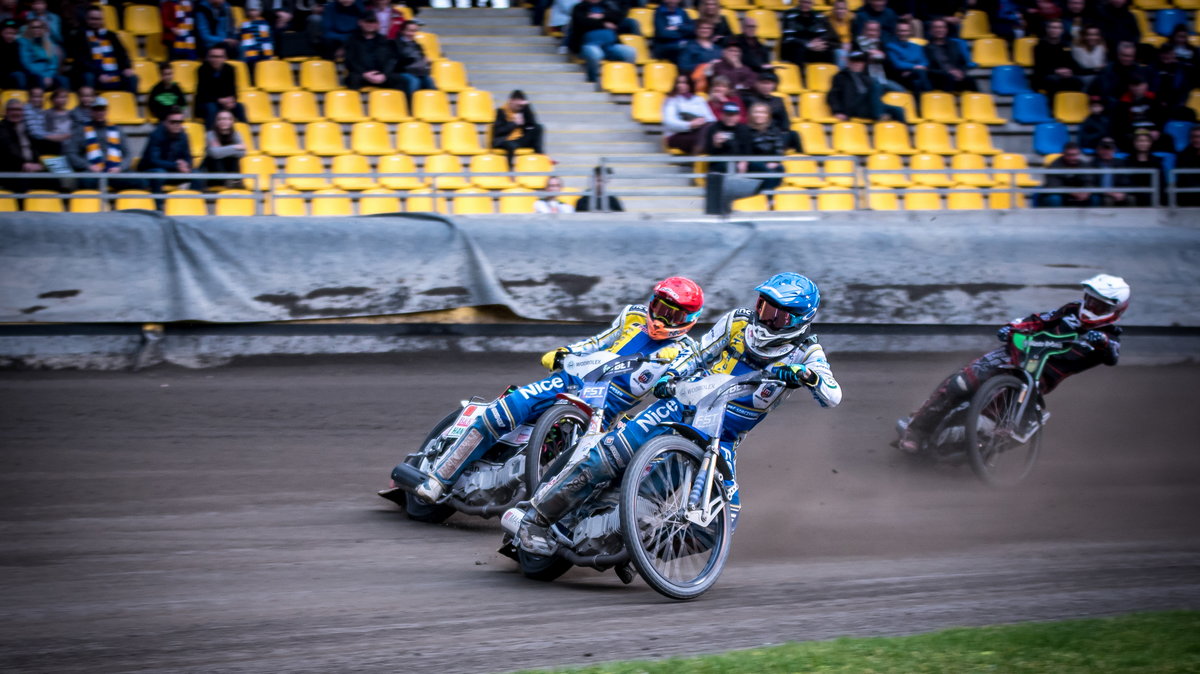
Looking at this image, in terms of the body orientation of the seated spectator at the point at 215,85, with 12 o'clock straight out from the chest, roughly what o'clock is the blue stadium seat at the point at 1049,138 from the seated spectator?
The blue stadium seat is roughly at 9 o'clock from the seated spectator.

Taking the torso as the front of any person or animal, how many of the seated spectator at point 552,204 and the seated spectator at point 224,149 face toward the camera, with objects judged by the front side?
2

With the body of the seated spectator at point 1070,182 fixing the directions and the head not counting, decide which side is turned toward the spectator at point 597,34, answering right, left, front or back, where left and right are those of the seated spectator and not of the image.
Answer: right

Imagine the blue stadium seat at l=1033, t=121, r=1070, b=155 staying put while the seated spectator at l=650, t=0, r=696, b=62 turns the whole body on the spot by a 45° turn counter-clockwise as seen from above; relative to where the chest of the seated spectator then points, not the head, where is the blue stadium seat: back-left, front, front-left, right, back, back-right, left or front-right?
front-left

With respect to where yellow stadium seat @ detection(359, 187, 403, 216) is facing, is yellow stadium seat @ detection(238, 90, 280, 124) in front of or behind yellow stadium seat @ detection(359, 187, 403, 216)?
behind

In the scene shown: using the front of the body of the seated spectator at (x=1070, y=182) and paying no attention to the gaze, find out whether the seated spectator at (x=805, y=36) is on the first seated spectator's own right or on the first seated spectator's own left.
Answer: on the first seated spectator's own right
